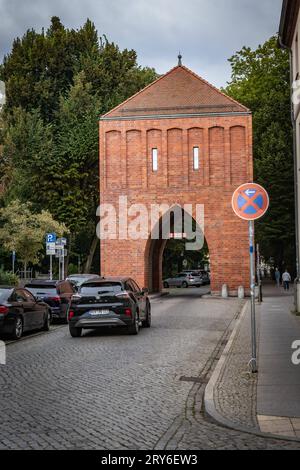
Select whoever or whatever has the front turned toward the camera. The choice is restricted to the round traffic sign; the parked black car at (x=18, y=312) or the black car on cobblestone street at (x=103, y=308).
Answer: the round traffic sign

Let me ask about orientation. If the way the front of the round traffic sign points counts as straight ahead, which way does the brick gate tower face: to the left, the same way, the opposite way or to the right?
the same way

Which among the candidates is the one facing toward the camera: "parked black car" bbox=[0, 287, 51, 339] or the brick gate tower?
the brick gate tower

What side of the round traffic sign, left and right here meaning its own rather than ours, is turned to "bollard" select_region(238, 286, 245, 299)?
back

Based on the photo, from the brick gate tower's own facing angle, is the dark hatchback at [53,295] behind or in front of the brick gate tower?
in front

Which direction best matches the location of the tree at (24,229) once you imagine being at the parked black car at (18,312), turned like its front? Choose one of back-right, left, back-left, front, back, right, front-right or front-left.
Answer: front-left

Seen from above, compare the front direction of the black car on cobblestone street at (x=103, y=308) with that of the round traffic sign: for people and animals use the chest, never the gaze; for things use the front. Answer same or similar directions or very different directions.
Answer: very different directions

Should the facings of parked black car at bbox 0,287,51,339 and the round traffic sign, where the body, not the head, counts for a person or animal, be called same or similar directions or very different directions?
very different directions

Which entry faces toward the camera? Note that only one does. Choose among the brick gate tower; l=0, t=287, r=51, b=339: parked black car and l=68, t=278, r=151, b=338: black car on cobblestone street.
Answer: the brick gate tower

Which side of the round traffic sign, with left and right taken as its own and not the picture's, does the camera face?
front

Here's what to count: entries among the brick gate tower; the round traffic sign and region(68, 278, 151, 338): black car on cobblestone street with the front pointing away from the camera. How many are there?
1

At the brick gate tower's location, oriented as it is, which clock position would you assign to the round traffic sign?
The round traffic sign is roughly at 12 o'clock from the brick gate tower.

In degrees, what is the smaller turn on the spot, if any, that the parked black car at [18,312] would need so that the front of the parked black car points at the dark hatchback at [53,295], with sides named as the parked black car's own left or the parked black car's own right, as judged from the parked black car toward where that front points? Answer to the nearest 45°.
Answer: approximately 45° to the parked black car's own left

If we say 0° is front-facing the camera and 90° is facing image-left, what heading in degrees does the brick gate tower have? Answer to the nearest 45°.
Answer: approximately 0°

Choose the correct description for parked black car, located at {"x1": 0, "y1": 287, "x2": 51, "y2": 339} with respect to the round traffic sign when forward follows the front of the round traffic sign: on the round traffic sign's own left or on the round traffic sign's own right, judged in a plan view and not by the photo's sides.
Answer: on the round traffic sign's own right

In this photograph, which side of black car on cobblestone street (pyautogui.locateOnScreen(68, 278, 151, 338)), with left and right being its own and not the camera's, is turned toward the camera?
back

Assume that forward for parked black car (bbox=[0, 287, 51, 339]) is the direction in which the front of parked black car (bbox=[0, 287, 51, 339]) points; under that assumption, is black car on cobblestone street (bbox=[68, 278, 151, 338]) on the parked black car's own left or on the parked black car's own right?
on the parked black car's own right

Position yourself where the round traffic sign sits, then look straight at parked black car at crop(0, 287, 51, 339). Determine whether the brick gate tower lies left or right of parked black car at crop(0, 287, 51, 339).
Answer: right
